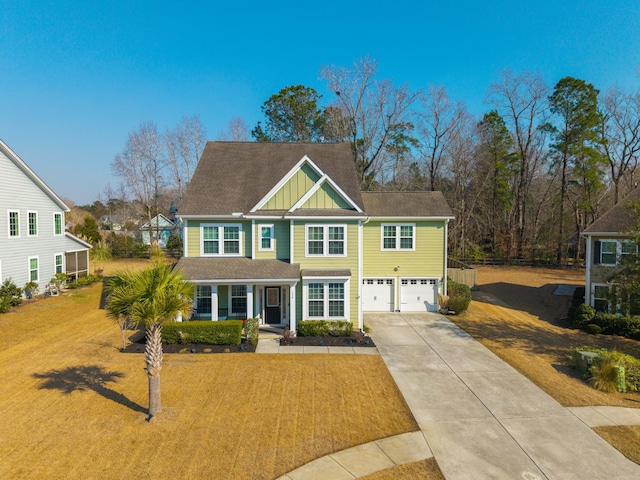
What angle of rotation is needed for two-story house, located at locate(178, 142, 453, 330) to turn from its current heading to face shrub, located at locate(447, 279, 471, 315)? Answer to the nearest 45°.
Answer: approximately 90° to its left

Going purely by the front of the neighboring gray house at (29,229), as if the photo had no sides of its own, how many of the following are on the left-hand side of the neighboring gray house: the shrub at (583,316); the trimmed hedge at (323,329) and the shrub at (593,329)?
3

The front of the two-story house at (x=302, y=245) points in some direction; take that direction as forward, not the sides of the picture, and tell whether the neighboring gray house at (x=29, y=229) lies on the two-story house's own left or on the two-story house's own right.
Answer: on the two-story house's own right

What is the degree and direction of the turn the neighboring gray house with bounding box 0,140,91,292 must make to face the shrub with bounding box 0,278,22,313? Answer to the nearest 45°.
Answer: approximately 45° to its left

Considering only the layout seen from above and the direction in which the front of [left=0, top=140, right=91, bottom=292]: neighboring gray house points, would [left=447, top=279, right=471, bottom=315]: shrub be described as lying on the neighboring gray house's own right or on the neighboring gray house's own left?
on the neighboring gray house's own left

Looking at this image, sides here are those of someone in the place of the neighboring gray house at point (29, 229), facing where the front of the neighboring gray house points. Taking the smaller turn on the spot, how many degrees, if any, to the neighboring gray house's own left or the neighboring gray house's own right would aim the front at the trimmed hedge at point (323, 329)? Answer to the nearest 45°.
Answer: approximately 90° to the neighboring gray house's own left

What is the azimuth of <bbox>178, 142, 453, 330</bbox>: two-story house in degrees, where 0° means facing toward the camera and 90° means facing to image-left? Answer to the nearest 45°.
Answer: approximately 0°

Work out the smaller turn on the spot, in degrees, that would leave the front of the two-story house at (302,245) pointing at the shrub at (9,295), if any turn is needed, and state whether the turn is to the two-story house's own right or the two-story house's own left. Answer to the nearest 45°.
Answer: approximately 90° to the two-story house's own right

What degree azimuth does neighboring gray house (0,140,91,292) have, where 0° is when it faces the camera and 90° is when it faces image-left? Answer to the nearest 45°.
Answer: approximately 45°
